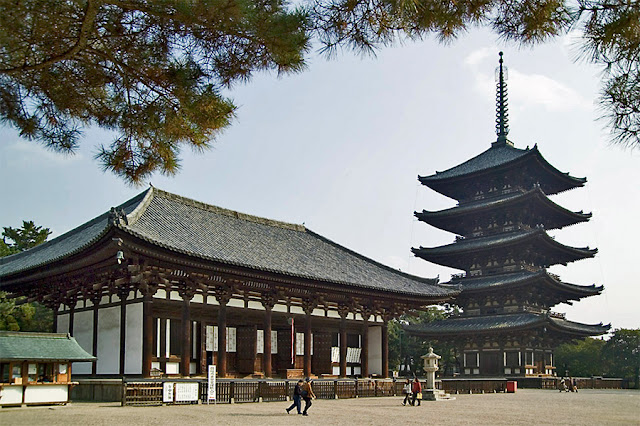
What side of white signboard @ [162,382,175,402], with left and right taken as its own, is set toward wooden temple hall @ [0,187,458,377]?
back

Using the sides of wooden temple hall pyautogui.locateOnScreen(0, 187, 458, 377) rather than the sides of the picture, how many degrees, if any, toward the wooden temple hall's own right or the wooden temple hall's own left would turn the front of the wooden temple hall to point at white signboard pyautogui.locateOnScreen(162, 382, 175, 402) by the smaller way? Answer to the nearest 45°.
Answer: approximately 45° to the wooden temple hall's own right

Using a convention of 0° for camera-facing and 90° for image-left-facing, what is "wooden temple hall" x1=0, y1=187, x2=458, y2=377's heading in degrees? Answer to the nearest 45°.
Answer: approximately 315°

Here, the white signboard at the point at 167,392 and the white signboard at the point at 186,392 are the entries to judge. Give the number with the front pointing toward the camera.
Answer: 2

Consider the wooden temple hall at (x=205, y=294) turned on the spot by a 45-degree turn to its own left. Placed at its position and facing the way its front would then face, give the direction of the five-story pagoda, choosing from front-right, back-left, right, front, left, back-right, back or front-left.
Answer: front-left

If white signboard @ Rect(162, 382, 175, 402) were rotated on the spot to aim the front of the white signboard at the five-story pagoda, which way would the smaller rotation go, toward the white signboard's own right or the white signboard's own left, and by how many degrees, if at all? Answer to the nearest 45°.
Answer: approximately 135° to the white signboard's own left

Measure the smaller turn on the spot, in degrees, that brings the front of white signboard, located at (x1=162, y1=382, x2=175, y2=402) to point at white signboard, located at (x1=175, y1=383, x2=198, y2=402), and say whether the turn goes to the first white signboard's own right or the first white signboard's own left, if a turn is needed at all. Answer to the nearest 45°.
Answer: approximately 135° to the first white signboard's own left

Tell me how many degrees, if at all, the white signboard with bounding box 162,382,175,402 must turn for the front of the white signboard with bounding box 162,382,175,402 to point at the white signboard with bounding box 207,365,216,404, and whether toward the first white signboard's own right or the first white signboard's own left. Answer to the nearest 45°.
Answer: approximately 135° to the first white signboard's own left

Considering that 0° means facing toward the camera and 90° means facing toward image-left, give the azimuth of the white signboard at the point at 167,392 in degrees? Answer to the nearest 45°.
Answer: approximately 0°
